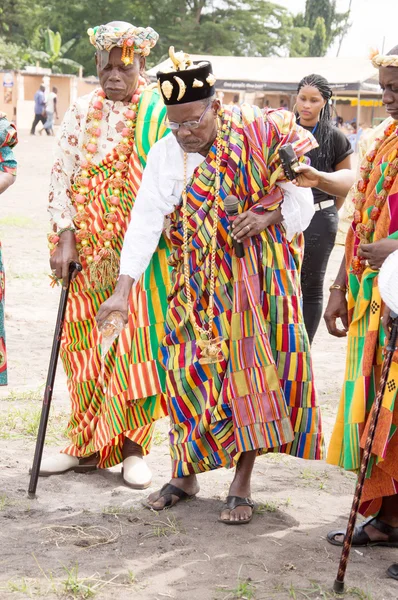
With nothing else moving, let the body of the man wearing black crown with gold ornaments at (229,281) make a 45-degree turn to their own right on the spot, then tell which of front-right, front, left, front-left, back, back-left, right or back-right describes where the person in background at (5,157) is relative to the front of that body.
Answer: front-right

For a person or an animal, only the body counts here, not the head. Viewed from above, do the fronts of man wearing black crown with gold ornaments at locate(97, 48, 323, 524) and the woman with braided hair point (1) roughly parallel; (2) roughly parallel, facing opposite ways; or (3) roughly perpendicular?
roughly parallel

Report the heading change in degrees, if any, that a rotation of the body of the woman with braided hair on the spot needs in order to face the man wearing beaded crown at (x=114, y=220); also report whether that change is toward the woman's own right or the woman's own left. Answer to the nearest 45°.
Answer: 0° — they already face them

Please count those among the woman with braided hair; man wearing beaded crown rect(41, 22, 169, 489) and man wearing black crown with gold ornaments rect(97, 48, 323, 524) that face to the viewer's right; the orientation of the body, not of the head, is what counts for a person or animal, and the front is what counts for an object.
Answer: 0

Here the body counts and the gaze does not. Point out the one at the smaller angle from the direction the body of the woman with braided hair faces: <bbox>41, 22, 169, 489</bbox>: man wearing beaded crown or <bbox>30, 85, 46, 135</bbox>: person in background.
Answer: the man wearing beaded crown

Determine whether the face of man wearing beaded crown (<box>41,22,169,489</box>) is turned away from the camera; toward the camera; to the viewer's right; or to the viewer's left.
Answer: toward the camera

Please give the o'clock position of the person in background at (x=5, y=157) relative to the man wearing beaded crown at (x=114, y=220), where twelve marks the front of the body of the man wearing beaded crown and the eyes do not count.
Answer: The person in background is roughly at 4 o'clock from the man wearing beaded crown.

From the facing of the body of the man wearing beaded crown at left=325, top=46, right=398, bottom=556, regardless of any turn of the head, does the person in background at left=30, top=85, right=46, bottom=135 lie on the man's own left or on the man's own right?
on the man's own right

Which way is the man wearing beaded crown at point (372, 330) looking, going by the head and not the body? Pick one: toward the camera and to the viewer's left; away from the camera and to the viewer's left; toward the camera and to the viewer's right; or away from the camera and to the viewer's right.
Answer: toward the camera and to the viewer's left

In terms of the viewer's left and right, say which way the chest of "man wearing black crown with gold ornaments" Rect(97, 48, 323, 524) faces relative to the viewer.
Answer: facing the viewer and to the left of the viewer

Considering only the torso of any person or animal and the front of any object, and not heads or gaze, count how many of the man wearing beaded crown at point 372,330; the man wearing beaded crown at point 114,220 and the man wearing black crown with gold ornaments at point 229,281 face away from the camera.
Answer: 0

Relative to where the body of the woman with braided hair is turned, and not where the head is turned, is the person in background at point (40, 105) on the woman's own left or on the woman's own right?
on the woman's own right

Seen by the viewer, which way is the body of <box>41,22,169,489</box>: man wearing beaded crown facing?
toward the camera
